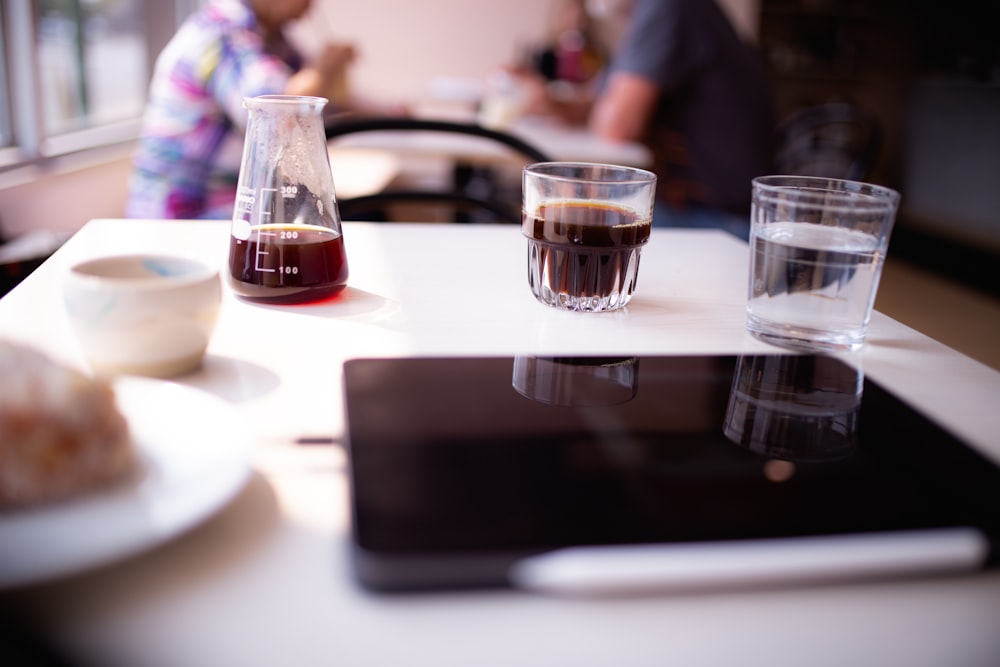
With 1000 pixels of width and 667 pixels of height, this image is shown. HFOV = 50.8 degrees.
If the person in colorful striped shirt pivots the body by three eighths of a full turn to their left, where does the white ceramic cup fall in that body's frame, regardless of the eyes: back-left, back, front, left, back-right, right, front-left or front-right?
back-left

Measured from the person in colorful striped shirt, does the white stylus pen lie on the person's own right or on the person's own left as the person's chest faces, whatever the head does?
on the person's own right

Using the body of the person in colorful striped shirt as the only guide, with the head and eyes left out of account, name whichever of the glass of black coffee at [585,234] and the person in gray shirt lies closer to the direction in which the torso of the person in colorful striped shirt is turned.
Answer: the person in gray shirt

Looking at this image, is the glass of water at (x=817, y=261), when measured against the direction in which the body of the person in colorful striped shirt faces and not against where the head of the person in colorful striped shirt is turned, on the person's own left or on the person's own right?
on the person's own right

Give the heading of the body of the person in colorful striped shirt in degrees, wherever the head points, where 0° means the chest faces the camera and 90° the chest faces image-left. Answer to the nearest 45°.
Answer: approximately 270°

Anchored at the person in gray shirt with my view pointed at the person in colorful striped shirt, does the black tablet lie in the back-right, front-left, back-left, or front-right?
front-left

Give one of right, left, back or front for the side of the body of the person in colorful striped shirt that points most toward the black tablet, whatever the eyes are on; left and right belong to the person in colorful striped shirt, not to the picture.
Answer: right

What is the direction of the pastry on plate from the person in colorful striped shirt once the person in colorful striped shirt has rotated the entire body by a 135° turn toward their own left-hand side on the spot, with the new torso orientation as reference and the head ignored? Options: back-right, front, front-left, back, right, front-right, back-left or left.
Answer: back-left

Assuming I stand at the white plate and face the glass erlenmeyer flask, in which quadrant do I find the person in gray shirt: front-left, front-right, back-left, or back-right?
front-right

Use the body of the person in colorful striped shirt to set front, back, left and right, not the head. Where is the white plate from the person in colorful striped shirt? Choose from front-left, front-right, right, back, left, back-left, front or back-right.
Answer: right

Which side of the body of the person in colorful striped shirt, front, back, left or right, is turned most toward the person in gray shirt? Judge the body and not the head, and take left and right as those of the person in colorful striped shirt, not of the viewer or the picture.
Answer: front

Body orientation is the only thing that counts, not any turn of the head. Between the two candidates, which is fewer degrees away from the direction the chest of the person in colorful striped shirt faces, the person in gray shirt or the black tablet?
the person in gray shirt

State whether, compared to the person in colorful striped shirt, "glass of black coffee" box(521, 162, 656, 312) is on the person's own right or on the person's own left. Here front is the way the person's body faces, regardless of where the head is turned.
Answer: on the person's own right
